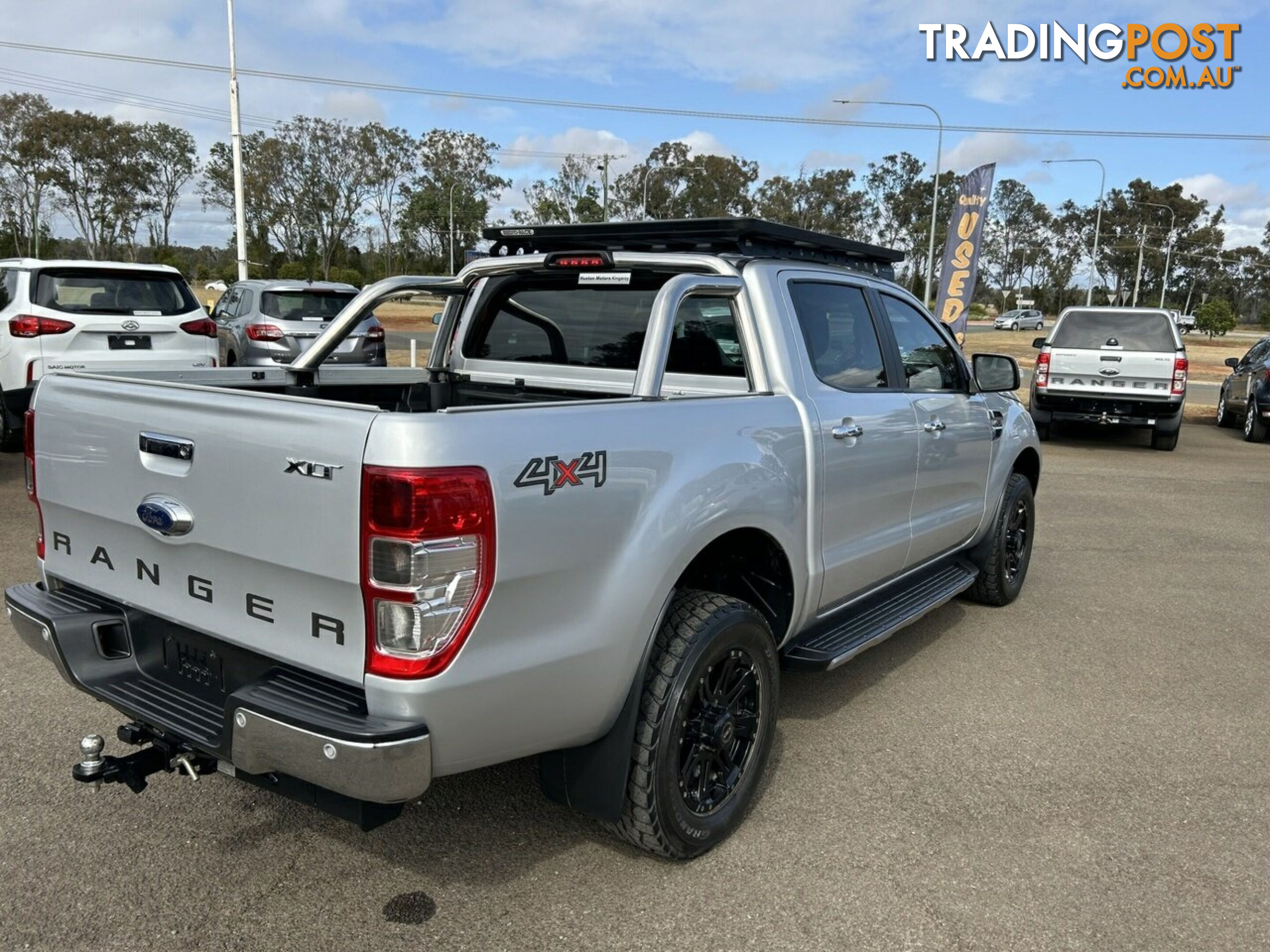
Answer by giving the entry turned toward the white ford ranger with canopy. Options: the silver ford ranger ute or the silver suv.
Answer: the silver ford ranger ute

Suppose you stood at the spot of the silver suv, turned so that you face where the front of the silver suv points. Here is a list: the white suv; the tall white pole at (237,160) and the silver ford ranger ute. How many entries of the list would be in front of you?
1

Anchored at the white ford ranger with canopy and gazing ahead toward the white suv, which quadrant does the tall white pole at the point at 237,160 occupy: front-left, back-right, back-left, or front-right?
front-right

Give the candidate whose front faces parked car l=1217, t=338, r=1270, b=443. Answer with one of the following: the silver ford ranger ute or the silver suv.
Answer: the silver ford ranger ute

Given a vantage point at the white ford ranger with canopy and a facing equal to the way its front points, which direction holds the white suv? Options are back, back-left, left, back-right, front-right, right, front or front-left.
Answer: back-left

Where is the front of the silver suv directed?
away from the camera

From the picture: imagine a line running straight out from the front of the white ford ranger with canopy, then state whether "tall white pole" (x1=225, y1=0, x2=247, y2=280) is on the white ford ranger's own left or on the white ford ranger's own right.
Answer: on the white ford ranger's own left

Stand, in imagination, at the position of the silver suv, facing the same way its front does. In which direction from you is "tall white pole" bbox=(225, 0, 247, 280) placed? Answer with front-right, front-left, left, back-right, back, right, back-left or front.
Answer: front

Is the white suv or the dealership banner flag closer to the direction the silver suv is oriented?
the dealership banner flag

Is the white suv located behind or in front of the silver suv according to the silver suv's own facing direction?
behind

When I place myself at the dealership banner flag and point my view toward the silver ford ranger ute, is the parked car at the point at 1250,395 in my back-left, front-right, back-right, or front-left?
front-left

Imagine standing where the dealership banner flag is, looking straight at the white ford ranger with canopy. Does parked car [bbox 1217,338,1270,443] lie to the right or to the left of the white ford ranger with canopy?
left

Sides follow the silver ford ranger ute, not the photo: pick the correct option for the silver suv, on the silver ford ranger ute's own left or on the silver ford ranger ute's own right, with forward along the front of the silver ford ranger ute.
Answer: on the silver ford ranger ute's own left

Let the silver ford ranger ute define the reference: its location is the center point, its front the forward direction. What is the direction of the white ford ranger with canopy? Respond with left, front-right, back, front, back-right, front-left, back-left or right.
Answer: front

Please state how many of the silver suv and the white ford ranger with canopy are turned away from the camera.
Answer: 2

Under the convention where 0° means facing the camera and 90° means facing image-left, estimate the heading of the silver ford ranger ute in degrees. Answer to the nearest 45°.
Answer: approximately 225°

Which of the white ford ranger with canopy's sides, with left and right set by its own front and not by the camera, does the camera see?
back
